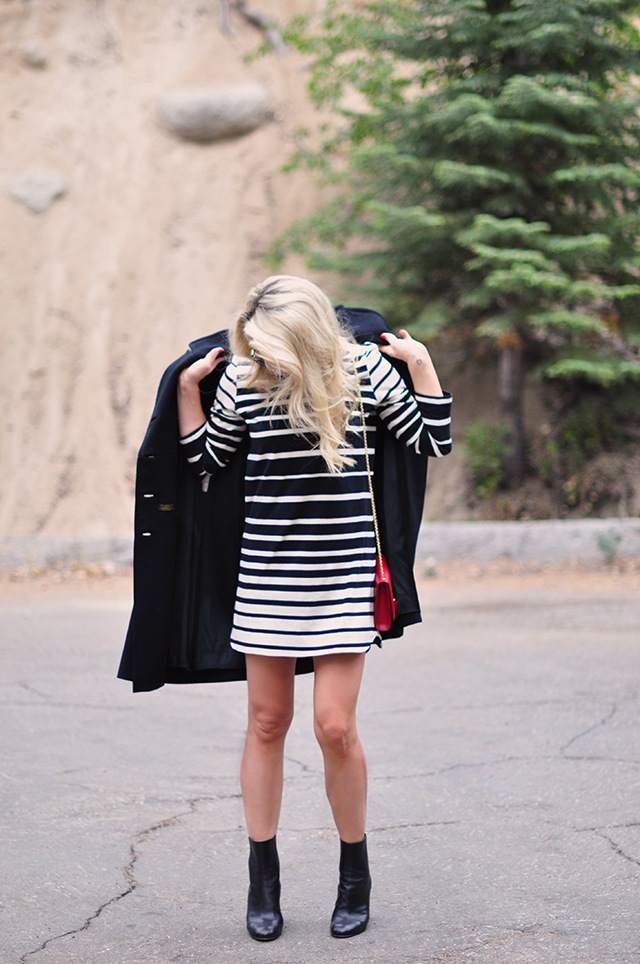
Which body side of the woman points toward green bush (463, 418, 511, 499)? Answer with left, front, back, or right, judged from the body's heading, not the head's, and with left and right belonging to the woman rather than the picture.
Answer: back

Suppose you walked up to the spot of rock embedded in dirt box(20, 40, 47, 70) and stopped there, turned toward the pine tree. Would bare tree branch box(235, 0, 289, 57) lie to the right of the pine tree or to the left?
left

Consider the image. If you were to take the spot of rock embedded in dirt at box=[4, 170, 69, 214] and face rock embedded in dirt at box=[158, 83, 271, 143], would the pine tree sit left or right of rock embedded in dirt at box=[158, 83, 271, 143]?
right

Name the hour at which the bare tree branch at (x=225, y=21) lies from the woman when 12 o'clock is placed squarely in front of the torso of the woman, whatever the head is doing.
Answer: The bare tree branch is roughly at 6 o'clock from the woman.

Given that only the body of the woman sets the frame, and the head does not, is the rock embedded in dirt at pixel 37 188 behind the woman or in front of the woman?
behind

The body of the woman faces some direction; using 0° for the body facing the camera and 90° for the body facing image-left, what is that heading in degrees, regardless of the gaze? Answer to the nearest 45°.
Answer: approximately 0°

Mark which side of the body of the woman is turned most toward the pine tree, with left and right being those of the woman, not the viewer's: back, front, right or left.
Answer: back

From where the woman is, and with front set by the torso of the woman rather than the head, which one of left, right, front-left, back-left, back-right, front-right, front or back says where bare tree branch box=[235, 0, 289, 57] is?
back

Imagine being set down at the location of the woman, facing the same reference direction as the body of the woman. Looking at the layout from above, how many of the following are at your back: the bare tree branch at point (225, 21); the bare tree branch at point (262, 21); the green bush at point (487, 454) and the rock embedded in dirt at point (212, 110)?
4

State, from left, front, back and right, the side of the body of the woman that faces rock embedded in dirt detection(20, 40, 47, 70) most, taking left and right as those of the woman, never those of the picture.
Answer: back

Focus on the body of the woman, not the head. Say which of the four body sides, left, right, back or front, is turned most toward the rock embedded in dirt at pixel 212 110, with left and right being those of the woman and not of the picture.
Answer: back
